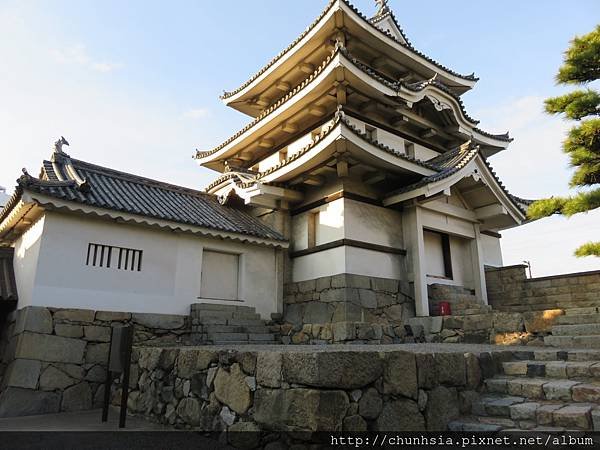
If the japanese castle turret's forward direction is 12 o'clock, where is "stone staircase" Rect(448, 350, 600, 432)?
The stone staircase is roughly at 1 o'clock from the japanese castle turret.

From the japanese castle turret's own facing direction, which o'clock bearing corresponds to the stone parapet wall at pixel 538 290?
The stone parapet wall is roughly at 10 o'clock from the japanese castle turret.

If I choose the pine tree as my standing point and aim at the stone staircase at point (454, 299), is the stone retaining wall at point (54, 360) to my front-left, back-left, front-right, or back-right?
front-left

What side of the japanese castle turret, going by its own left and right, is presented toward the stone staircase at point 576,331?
front

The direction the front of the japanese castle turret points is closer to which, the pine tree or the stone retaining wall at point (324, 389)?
the pine tree

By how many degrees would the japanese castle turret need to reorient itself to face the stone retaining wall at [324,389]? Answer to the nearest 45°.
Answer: approximately 45° to its right

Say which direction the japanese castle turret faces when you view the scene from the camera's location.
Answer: facing the viewer and to the right of the viewer

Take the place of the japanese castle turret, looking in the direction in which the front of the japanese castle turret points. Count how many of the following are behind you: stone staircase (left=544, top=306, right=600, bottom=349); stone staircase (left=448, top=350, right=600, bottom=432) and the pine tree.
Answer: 0

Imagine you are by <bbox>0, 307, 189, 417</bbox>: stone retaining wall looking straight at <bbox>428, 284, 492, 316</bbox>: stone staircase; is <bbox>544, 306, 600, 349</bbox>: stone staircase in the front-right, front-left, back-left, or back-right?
front-right
